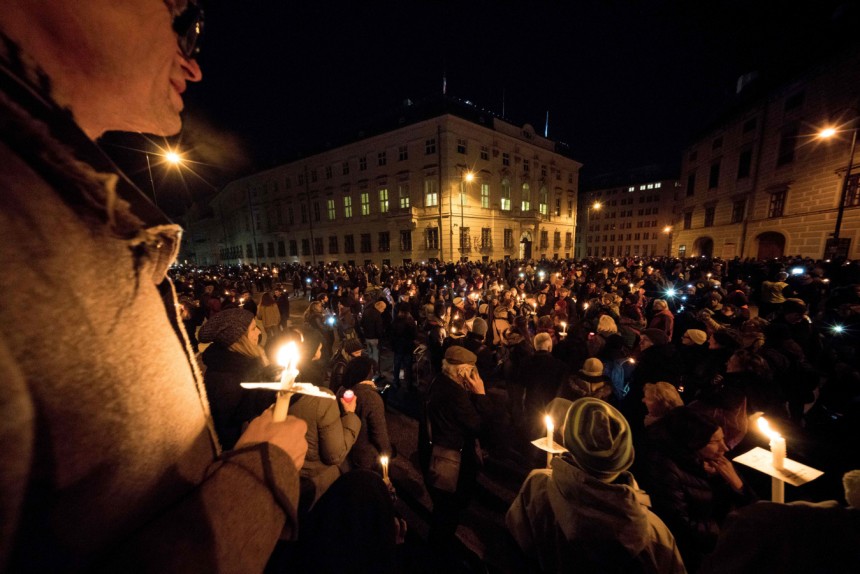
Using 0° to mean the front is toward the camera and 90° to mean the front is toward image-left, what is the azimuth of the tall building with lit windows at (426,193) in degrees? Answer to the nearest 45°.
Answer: approximately 315°

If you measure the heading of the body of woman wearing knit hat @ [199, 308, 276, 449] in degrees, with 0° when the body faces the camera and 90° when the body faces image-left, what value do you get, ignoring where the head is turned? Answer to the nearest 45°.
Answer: approximately 270°

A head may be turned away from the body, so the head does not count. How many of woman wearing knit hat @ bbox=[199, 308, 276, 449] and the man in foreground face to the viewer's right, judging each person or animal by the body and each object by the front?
2

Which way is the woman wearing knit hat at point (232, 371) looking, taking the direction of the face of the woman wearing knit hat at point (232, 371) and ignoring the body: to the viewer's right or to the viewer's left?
to the viewer's right

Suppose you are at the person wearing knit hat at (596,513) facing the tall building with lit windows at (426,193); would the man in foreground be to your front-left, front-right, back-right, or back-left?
back-left

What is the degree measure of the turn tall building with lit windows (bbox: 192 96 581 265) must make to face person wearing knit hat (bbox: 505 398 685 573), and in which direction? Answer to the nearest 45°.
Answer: approximately 45° to its right

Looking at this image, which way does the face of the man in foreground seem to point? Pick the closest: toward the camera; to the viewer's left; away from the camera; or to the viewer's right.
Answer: to the viewer's right

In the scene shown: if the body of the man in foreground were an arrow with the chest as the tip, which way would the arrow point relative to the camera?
to the viewer's right

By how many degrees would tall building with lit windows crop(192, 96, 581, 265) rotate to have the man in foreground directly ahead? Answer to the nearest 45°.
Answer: approximately 45° to its right

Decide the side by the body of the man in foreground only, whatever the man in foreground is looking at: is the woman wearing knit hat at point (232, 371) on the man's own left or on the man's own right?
on the man's own left

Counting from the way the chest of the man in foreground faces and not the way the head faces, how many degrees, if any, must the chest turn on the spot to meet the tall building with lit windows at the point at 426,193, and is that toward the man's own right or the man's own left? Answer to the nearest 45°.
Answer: approximately 45° to the man's own left

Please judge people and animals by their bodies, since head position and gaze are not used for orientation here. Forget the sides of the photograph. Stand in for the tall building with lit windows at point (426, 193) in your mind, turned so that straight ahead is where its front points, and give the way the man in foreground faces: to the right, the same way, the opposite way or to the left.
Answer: to the left

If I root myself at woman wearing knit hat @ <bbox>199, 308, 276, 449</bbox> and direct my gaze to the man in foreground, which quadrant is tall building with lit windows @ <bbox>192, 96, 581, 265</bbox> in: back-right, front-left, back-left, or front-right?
back-left

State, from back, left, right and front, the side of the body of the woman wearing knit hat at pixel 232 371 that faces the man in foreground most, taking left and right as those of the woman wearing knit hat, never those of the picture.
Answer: right

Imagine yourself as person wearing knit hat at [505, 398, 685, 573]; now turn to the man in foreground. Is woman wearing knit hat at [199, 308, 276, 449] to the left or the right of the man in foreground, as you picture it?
right
